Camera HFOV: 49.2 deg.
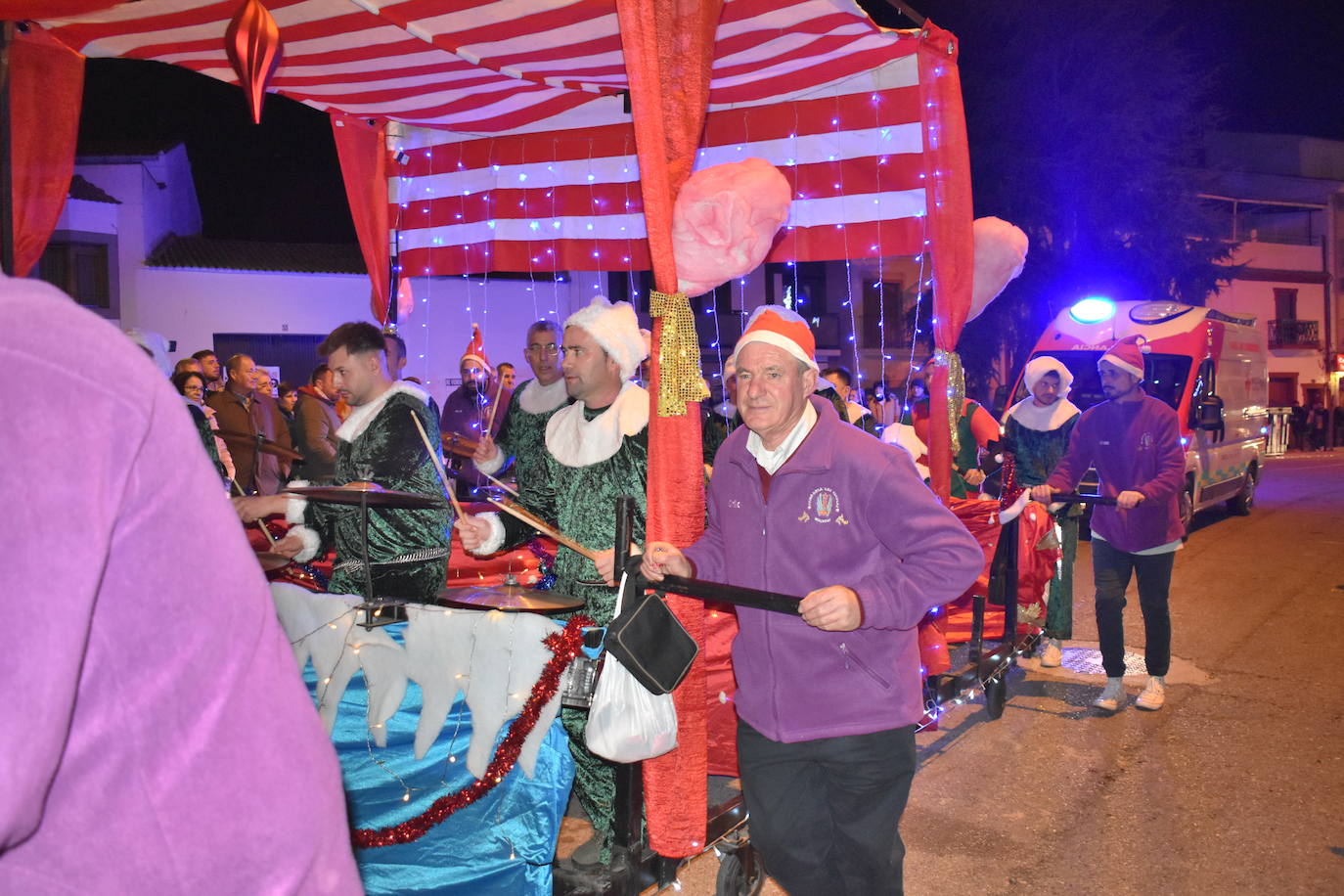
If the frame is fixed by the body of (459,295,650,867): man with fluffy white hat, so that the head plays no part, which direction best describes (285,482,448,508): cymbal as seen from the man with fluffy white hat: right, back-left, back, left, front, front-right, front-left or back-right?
front

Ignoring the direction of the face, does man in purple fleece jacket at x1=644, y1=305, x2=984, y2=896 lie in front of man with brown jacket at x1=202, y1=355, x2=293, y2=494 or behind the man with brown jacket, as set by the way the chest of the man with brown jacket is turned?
in front

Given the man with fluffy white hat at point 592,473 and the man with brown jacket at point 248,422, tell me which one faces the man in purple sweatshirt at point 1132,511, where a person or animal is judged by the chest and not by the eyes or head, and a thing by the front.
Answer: the man with brown jacket at point 248,422

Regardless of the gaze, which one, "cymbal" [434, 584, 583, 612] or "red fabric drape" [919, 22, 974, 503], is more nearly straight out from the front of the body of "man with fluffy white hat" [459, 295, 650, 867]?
the cymbal

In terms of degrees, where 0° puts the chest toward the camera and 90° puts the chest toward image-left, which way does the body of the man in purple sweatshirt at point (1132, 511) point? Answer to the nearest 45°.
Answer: approximately 45°

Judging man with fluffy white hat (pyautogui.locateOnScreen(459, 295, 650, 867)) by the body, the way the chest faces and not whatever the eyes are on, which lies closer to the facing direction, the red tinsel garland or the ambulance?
the red tinsel garland

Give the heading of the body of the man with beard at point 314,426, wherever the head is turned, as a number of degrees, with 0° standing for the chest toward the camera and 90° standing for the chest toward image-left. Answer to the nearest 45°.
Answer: approximately 270°

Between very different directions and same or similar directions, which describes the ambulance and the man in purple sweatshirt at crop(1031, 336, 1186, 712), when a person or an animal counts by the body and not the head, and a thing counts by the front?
same or similar directions

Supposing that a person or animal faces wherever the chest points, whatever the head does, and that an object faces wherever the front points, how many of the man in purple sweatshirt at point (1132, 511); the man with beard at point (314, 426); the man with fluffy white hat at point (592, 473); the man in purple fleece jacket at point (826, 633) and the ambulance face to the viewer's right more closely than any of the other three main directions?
1
